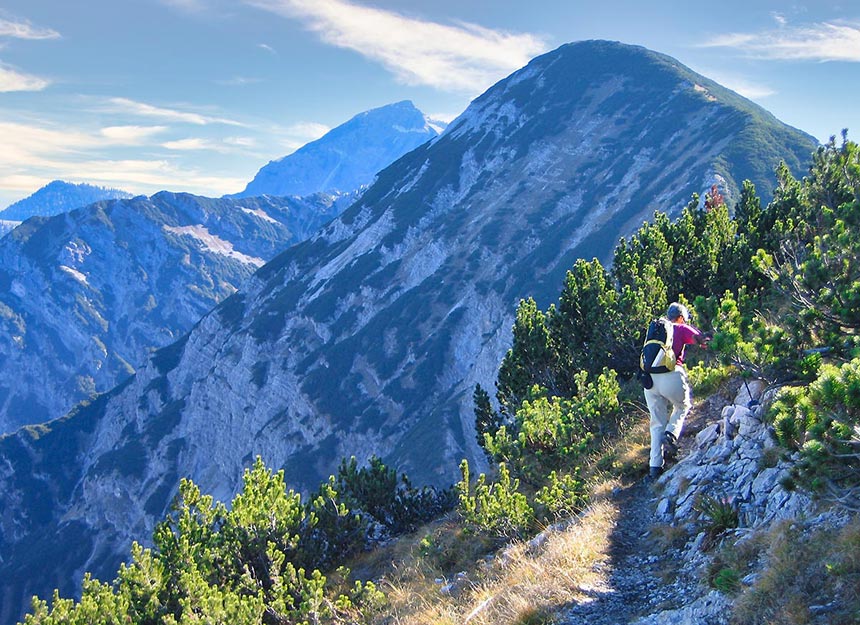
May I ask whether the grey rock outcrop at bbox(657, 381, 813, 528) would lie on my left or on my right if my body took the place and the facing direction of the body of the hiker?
on my right

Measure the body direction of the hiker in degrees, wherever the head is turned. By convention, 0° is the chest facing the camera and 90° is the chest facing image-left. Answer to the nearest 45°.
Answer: approximately 225°
